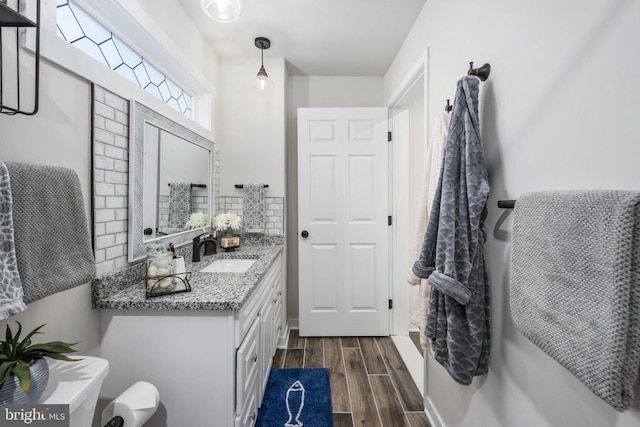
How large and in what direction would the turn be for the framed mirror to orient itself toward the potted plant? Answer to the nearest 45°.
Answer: approximately 45° to its right

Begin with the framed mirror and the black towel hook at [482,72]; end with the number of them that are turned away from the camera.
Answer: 0

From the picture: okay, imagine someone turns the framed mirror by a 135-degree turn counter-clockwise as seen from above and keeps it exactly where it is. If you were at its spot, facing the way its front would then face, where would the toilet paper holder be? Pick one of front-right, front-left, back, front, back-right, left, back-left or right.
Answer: back

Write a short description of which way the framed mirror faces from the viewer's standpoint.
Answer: facing the viewer and to the right of the viewer

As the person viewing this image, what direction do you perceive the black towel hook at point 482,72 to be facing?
facing the viewer and to the left of the viewer

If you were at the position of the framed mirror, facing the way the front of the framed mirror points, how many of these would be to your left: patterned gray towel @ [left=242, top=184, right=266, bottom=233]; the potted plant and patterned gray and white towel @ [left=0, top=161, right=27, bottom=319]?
1

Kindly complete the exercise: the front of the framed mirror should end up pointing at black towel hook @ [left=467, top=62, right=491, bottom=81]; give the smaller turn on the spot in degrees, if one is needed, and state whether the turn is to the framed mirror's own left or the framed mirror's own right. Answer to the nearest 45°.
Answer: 0° — it already faces it

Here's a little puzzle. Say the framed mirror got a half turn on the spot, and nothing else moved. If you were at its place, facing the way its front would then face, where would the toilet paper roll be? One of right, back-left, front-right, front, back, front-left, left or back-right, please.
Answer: back-left

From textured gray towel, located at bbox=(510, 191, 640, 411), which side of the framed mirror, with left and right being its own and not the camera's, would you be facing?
front

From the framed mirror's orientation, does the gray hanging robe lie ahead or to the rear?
ahead
